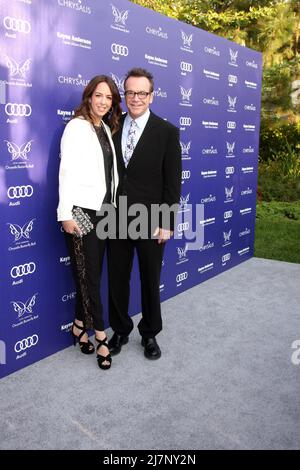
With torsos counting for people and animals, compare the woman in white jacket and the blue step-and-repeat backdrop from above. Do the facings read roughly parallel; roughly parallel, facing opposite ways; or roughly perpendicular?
roughly parallel

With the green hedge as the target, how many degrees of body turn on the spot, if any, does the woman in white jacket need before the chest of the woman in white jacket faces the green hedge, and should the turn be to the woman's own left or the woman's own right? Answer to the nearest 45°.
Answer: approximately 90° to the woman's own left

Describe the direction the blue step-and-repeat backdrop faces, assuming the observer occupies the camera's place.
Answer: facing the viewer and to the right of the viewer

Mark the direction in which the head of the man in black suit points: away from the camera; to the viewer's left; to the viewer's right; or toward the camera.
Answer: toward the camera
